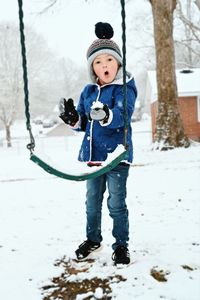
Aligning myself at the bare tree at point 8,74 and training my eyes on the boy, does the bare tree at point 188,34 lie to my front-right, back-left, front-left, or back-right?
front-left

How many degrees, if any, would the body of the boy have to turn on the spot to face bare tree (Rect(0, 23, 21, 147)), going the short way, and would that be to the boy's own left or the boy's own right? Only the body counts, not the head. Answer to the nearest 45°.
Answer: approximately 135° to the boy's own right

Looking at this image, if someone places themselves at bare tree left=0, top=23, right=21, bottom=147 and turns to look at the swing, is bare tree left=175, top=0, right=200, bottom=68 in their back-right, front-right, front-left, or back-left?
front-left

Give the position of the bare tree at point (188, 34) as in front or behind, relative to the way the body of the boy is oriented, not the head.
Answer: behind
